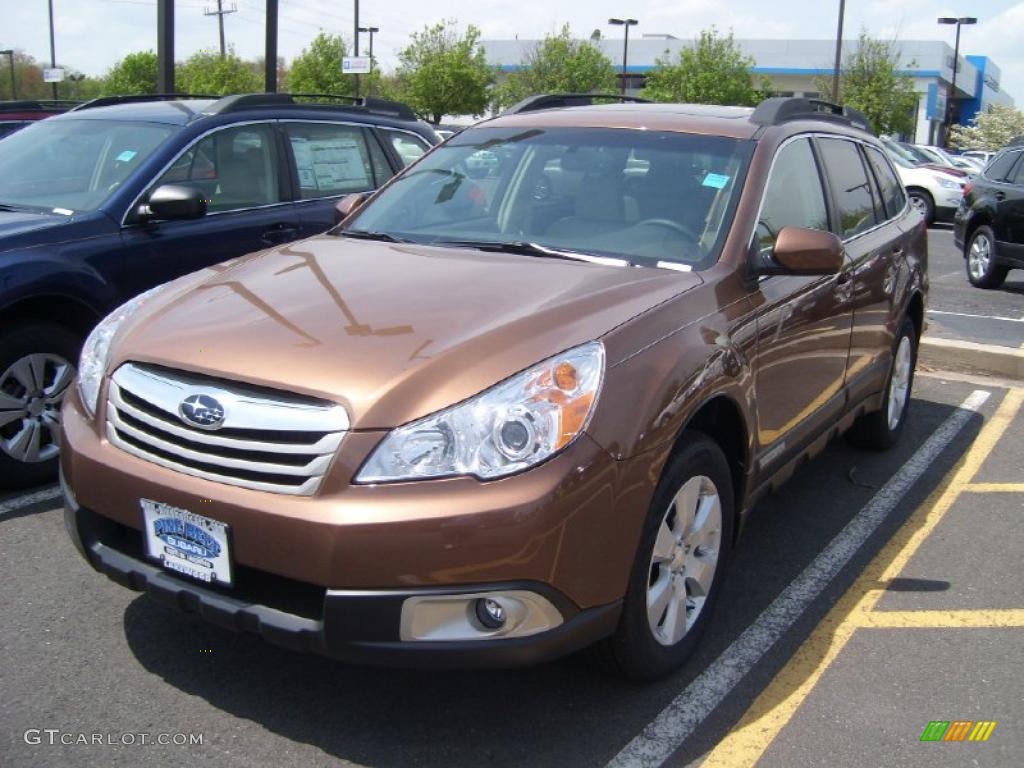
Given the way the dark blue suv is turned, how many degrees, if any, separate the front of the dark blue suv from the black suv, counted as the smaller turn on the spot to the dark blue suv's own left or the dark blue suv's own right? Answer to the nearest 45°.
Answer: approximately 180°

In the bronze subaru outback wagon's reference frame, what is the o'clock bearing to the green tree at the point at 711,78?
The green tree is roughly at 5 o'clock from the bronze subaru outback wagon.

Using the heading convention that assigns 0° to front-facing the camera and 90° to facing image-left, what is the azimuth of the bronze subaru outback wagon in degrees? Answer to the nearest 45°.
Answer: approximately 45°

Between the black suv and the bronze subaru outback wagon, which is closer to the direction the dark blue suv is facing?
the bronze subaru outback wagon

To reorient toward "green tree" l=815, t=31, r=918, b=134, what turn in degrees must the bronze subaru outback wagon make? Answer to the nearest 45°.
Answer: approximately 135° to its right

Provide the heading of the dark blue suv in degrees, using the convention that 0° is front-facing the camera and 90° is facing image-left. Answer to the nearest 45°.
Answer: approximately 45°

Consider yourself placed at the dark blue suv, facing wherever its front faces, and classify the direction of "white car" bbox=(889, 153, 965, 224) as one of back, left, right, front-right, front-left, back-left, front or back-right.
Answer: back

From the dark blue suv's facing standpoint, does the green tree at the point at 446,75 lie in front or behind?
behind

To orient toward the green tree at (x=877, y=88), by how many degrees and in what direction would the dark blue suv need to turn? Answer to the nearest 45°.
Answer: approximately 180°

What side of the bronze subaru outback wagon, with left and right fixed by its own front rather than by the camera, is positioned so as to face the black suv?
back

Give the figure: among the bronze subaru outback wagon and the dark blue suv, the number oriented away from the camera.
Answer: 0
